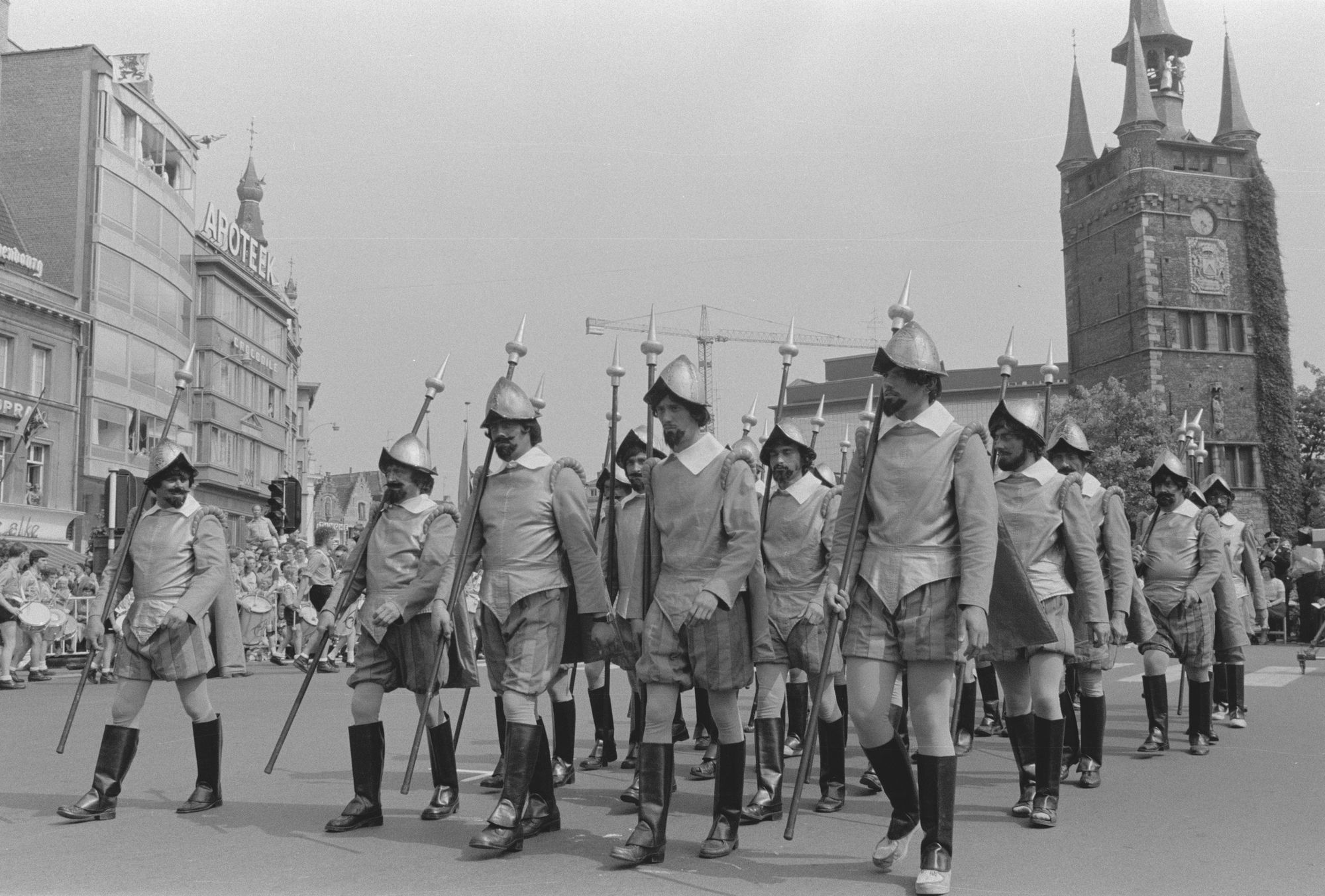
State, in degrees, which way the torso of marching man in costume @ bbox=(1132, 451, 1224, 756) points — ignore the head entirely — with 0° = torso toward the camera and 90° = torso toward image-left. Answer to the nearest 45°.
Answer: approximately 45°

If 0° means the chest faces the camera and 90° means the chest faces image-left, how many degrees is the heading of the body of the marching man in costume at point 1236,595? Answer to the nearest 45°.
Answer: approximately 45°

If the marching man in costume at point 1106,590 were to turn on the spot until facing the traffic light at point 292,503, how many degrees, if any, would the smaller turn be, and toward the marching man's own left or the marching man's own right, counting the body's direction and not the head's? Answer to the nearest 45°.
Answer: approximately 90° to the marching man's own right

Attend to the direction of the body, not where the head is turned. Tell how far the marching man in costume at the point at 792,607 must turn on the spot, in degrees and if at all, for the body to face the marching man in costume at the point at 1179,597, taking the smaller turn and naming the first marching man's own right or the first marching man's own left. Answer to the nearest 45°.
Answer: approximately 180°

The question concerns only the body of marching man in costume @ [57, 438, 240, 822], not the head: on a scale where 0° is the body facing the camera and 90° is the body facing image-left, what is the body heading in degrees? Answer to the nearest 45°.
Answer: approximately 45°

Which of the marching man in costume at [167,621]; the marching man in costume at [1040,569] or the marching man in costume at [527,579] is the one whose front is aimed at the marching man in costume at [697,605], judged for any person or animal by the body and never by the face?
the marching man in costume at [1040,569]

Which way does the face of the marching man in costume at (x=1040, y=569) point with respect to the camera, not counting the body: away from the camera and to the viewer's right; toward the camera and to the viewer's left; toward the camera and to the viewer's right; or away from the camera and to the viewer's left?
toward the camera and to the viewer's left

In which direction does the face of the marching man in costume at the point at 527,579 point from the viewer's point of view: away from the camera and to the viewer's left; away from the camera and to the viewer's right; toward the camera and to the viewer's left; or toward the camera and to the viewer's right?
toward the camera and to the viewer's left

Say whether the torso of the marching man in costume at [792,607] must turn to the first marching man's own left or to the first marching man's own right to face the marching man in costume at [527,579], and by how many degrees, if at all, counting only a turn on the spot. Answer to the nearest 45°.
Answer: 0° — they already face them

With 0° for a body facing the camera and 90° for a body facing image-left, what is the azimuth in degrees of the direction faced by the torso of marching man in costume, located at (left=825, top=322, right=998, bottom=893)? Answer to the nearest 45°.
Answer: approximately 45°

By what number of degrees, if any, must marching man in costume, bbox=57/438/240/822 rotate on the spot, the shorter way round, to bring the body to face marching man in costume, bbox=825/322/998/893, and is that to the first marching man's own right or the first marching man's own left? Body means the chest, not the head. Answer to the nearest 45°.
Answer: approximately 90° to the first marching man's own left

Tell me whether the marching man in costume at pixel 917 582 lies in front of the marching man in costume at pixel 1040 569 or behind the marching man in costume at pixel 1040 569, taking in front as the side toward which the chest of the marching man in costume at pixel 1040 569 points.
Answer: in front

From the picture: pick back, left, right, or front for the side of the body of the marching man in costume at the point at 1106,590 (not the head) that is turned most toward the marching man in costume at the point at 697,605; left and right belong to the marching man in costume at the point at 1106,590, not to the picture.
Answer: front

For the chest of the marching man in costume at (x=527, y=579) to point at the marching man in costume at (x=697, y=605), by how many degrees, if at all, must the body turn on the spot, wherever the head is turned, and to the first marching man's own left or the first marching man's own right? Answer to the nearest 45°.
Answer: approximately 90° to the first marching man's own left
